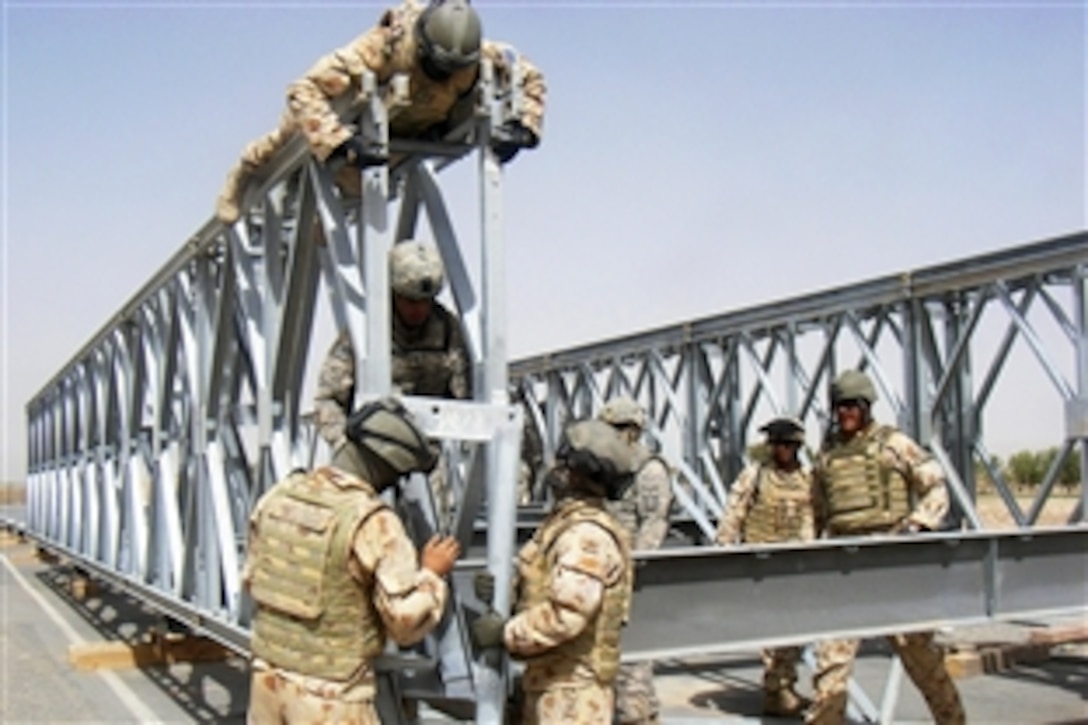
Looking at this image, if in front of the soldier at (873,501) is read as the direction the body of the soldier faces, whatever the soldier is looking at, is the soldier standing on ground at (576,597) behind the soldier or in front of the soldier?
in front

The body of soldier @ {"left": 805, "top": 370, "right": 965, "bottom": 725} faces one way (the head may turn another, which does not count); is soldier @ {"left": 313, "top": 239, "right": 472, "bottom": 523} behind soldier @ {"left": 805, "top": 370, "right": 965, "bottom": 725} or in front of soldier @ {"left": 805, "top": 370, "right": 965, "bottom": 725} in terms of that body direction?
in front

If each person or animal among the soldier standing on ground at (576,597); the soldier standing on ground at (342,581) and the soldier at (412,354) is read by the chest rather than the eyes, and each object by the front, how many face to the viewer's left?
1

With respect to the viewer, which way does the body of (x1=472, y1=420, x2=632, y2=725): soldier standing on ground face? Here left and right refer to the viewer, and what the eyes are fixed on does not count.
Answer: facing to the left of the viewer

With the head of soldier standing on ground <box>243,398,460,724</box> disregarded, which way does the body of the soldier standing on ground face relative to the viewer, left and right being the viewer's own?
facing away from the viewer and to the right of the viewer

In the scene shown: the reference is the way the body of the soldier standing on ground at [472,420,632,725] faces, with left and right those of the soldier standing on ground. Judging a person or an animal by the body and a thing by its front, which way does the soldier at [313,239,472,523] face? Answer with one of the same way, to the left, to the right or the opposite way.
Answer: to the left

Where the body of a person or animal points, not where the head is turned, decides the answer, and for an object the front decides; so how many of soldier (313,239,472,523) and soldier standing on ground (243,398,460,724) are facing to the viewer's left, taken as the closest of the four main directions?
0

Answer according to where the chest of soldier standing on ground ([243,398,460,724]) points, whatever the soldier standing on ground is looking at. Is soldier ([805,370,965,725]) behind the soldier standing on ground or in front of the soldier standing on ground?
in front

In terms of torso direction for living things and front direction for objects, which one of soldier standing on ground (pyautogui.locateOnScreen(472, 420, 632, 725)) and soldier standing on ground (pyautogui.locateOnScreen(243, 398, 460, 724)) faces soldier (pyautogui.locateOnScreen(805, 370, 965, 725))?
soldier standing on ground (pyautogui.locateOnScreen(243, 398, 460, 724))

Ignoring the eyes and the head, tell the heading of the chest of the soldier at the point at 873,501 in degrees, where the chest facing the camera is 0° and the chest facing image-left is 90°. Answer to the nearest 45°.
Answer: approximately 45°

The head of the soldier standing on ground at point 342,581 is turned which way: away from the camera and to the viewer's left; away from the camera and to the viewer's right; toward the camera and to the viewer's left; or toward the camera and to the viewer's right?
away from the camera and to the viewer's right
